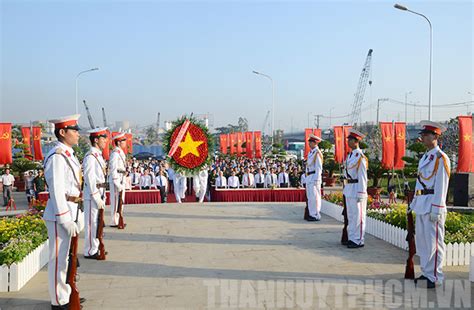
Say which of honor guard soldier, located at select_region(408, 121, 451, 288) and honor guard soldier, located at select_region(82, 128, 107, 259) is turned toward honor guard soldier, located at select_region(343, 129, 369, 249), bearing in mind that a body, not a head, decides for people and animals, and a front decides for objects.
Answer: honor guard soldier, located at select_region(82, 128, 107, 259)

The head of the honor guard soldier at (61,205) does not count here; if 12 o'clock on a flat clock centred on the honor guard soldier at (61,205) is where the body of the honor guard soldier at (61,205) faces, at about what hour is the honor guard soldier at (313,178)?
the honor guard soldier at (313,178) is roughly at 11 o'clock from the honor guard soldier at (61,205).

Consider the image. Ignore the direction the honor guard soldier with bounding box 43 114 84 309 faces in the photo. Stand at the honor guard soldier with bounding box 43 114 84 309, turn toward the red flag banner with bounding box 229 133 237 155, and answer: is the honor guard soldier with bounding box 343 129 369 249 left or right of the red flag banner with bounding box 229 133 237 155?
right

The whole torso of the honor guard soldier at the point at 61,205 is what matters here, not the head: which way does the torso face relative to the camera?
to the viewer's right

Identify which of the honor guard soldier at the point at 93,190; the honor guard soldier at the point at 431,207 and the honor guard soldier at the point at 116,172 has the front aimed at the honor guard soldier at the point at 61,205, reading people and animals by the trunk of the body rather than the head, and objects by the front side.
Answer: the honor guard soldier at the point at 431,207

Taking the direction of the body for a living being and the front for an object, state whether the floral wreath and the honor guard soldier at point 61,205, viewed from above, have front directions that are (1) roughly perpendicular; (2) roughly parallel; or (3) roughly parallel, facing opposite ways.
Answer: roughly perpendicular

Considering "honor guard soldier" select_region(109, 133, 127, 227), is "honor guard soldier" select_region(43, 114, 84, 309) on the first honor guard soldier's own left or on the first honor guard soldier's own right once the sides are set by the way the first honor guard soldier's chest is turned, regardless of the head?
on the first honor guard soldier's own right

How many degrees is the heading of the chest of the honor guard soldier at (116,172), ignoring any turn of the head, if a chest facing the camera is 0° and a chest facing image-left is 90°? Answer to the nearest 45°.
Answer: approximately 270°

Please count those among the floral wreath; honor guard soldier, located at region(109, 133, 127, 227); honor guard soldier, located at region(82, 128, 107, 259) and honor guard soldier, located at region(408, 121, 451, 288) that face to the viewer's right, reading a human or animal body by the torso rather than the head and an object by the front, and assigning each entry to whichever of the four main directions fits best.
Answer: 2

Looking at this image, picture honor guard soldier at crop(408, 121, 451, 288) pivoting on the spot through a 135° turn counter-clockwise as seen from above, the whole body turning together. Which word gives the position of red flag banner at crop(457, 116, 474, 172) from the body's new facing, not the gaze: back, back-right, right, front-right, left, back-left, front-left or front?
left

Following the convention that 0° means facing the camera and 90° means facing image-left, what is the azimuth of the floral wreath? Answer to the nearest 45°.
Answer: approximately 0°
